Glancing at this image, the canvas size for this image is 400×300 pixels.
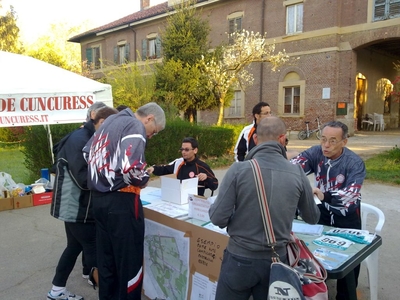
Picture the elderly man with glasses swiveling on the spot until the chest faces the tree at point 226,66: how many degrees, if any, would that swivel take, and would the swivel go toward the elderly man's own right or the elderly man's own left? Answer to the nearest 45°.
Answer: approximately 135° to the elderly man's own right

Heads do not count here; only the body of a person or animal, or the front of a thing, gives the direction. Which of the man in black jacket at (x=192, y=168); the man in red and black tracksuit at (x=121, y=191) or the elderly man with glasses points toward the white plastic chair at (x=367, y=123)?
the man in red and black tracksuit

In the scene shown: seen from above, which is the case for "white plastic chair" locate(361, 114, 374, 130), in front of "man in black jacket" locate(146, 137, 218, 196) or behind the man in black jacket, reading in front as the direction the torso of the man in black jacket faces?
behind

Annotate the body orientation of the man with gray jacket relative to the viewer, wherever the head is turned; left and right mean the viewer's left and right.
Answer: facing away from the viewer

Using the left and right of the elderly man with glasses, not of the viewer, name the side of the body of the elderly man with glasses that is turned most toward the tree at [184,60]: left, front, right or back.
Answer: right

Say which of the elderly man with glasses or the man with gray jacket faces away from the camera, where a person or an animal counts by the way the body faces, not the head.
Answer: the man with gray jacket

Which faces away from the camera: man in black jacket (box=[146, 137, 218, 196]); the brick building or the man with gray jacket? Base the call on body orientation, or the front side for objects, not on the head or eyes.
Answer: the man with gray jacket

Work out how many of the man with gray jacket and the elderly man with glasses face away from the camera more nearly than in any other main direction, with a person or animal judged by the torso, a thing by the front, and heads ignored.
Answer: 1

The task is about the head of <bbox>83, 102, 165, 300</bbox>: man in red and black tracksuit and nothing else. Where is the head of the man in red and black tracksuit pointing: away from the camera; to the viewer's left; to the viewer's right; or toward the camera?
to the viewer's right

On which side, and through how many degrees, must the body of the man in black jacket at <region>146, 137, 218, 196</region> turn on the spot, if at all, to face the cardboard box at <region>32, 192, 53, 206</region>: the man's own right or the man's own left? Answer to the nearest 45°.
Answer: approximately 90° to the man's own right

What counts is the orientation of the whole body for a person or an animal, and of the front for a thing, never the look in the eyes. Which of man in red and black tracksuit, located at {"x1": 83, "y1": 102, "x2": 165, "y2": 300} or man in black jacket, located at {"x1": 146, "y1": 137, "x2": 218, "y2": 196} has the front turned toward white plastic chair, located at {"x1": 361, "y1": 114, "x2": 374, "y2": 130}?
the man in red and black tracksuit

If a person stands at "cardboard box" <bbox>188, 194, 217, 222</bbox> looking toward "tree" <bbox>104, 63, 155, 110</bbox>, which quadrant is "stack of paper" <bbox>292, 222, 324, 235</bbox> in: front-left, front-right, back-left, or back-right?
back-right

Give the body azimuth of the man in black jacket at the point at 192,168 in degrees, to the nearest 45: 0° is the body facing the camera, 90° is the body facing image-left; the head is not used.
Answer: approximately 45°
